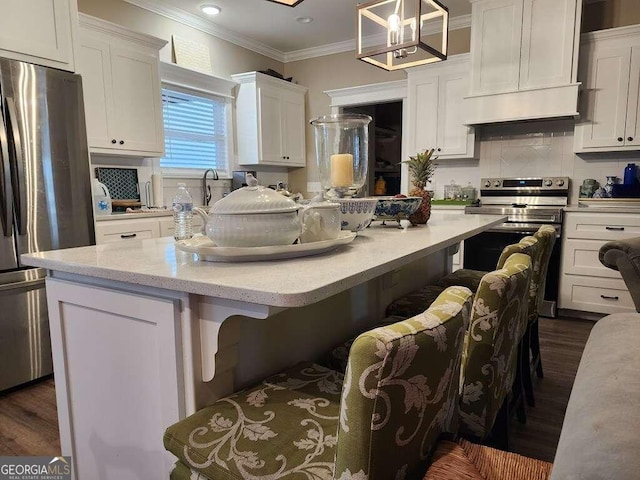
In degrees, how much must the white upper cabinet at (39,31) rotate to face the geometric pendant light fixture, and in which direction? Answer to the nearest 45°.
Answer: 0° — it already faces it

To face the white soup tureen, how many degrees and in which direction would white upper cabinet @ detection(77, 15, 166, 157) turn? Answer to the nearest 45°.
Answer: approximately 45° to its right

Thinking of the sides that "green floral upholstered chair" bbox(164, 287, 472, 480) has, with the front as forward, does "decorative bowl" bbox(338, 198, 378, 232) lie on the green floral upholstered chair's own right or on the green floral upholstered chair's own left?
on the green floral upholstered chair's own right

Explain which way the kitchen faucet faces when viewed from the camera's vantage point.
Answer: facing the viewer and to the right of the viewer

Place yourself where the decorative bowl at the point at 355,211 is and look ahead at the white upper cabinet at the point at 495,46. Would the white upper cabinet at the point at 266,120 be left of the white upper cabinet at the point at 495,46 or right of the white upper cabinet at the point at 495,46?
left

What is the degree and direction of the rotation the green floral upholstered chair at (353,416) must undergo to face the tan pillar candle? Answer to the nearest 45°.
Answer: approximately 45° to its right

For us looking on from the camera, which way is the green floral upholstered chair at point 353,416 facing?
facing away from the viewer and to the left of the viewer

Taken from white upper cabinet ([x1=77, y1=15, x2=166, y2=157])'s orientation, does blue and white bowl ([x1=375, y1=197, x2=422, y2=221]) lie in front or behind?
in front

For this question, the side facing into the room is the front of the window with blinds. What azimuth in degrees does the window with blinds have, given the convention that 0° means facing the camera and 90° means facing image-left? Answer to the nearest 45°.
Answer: approximately 315°

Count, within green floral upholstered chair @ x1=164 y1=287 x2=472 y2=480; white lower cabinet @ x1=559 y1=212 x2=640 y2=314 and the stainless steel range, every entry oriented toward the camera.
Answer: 2

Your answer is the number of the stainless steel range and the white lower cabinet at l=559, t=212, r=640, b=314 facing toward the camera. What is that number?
2

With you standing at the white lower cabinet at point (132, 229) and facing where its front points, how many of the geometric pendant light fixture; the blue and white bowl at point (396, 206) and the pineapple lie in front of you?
3
